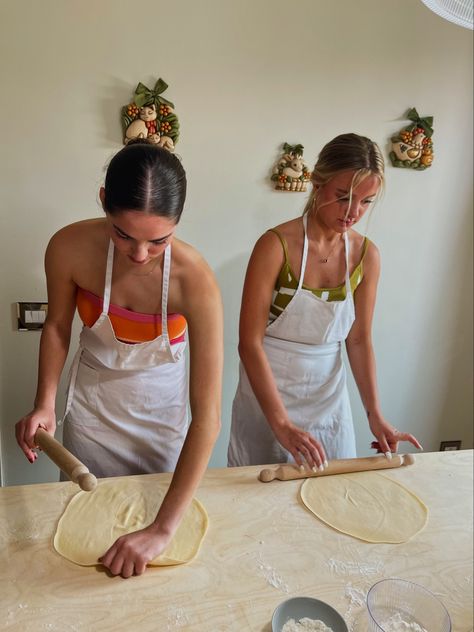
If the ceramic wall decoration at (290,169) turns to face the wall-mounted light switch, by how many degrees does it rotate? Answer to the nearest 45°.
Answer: approximately 90° to its right

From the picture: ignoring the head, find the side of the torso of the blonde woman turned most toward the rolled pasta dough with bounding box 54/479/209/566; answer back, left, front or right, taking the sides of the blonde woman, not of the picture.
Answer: right

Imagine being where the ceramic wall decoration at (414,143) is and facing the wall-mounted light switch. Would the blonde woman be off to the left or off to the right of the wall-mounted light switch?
left

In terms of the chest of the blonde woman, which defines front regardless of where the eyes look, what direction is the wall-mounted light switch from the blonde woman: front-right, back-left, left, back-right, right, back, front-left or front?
back-right
